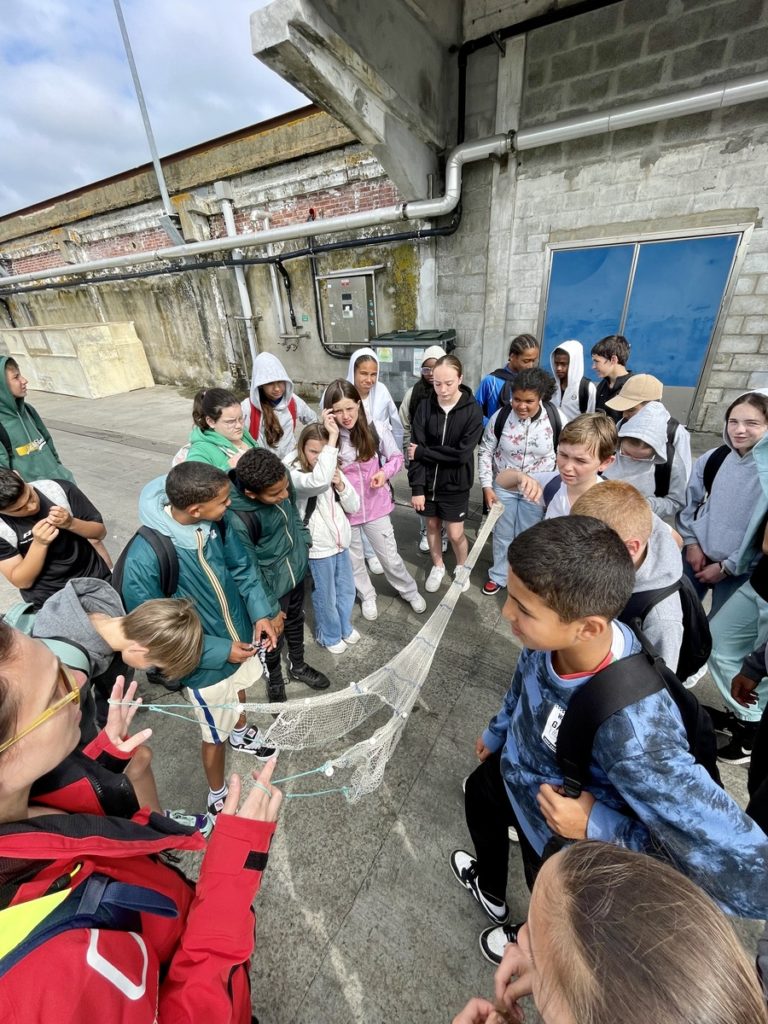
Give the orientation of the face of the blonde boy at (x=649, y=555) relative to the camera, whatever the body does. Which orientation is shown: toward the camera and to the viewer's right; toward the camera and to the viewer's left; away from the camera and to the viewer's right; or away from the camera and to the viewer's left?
away from the camera and to the viewer's left

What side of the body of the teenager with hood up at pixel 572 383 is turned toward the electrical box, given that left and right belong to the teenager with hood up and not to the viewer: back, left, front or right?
right

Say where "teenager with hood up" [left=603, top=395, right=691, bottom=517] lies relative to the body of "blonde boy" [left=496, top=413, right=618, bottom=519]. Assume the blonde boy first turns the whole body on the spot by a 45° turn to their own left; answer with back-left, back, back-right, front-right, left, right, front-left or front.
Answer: back-left

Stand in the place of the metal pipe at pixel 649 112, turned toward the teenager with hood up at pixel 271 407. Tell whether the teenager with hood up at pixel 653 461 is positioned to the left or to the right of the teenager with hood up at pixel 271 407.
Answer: left

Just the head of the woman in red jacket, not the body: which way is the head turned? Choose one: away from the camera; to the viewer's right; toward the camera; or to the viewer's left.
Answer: to the viewer's right

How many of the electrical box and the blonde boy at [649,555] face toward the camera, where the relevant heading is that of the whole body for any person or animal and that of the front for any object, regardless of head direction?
1

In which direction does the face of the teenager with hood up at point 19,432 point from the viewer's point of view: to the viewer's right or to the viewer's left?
to the viewer's right

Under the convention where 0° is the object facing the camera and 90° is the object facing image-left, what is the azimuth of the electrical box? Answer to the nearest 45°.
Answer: approximately 0°

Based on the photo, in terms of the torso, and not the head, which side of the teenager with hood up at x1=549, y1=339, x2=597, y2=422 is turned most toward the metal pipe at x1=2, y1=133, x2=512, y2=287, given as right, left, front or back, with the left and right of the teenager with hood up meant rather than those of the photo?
right
